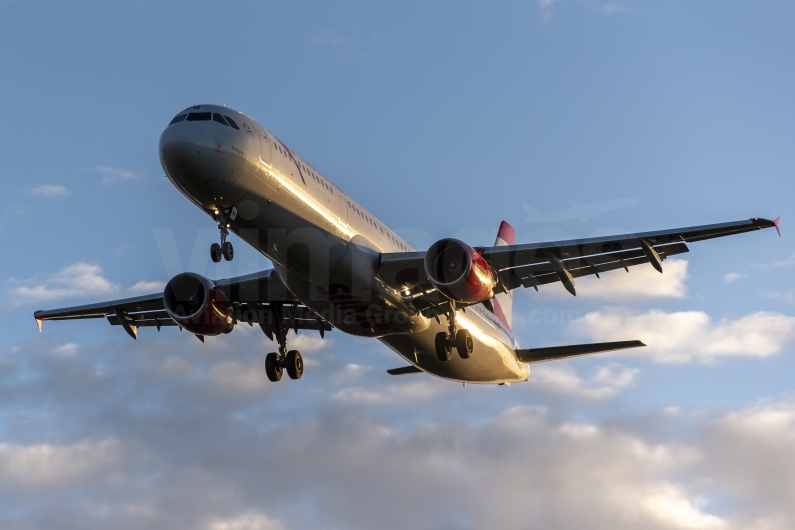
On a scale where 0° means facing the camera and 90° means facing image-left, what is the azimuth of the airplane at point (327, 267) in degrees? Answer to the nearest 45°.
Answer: approximately 45°
